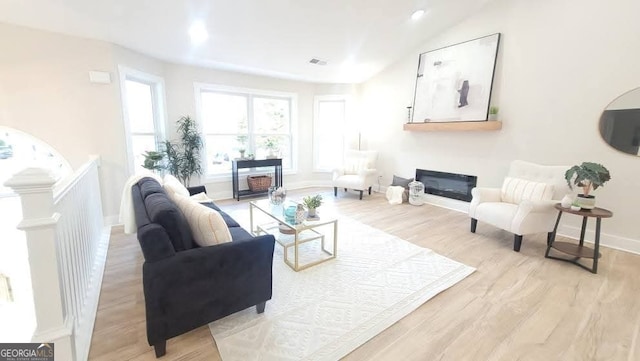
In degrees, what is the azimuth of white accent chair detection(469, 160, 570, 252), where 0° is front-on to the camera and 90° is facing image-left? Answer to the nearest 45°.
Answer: approximately 45°

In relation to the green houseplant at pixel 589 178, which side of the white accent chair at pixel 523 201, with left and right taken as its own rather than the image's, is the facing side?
left

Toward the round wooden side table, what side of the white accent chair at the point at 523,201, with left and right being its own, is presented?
left

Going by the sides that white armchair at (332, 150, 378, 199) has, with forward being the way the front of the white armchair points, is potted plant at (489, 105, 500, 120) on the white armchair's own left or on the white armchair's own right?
on the white armchair's own left

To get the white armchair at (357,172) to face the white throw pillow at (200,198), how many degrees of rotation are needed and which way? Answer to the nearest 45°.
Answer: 0° — it already faces it

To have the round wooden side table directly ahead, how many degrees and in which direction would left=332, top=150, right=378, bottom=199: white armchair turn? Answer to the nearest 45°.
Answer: approximately 90° to its left

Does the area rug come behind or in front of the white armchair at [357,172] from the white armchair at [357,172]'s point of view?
in front

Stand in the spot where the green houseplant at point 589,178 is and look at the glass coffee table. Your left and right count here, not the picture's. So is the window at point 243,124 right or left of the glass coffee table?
right

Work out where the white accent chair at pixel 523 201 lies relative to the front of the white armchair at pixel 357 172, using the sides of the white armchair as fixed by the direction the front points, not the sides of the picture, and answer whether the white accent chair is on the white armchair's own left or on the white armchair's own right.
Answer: on the white armchair's own left

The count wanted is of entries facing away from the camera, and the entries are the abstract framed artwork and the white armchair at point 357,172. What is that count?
0

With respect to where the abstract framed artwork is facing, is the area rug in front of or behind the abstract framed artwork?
in front

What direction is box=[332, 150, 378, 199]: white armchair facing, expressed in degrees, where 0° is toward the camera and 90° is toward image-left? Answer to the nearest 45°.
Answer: approximately 45°

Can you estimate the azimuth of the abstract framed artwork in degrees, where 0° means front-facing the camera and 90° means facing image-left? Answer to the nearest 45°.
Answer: approximately 45°
